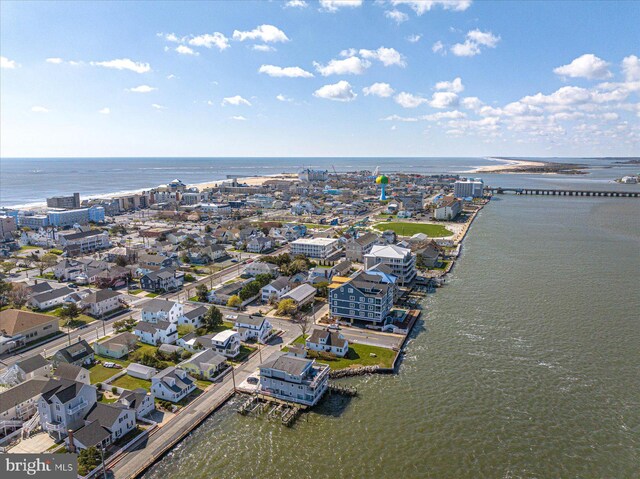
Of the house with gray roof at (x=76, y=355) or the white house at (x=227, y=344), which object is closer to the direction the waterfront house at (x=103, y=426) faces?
the white house

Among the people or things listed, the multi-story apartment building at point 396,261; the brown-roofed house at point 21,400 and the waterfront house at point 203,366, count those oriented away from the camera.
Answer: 0

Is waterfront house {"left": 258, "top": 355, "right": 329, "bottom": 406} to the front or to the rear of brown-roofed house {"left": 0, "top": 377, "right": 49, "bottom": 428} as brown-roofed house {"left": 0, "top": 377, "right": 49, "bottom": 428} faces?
to the front

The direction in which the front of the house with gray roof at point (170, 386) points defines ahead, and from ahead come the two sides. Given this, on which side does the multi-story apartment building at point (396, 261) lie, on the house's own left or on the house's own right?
on the house's own left

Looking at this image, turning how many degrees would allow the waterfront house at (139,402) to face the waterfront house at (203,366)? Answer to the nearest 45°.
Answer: approximately 90° to its left

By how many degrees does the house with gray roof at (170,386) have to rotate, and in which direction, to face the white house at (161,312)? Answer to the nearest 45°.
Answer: approximately 135° to its left

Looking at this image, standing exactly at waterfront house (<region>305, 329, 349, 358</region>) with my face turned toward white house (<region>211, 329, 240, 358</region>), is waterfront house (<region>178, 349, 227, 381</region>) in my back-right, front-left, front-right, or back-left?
front-left

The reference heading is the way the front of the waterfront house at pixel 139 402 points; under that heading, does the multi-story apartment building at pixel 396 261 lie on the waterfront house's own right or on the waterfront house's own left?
on the waterfront house's own left

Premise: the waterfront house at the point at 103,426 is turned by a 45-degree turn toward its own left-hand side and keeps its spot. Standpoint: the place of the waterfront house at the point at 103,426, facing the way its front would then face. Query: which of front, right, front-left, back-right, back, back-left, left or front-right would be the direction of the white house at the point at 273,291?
front-left

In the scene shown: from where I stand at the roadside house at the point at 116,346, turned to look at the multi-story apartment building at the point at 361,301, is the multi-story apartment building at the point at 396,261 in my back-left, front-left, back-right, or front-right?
front-left

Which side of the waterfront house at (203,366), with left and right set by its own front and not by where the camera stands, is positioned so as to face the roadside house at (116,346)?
back

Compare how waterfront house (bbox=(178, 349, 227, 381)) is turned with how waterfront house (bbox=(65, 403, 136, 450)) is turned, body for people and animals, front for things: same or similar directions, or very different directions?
same or similar directions

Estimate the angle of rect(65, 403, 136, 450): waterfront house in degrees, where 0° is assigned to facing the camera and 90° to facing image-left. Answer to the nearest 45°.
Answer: approximately 315°

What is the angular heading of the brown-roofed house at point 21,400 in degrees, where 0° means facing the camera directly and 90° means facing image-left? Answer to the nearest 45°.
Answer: approximately 315°

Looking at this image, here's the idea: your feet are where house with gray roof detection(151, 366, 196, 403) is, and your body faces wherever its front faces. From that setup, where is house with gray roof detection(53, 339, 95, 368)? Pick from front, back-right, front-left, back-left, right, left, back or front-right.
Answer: back
